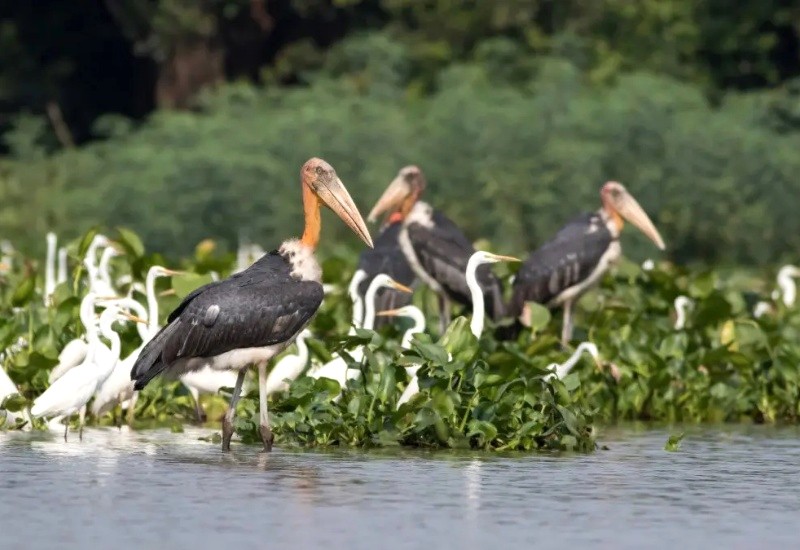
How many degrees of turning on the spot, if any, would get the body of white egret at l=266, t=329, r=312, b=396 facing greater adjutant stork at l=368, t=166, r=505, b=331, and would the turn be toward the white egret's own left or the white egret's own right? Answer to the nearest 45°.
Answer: approximately 45° to the white egret's own left

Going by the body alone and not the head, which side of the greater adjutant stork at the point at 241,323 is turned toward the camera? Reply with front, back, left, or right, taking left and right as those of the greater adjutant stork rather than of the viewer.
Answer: right

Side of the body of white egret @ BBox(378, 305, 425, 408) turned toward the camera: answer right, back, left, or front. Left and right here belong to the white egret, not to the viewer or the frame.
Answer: left

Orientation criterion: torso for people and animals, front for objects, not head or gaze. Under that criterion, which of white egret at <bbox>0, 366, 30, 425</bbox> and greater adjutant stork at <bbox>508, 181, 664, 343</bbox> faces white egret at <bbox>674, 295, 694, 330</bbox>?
the greater adjutant stork

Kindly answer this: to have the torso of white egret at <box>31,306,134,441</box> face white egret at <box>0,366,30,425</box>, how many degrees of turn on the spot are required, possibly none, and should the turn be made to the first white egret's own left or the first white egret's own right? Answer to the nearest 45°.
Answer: approximately 135° to the first white egret's own left

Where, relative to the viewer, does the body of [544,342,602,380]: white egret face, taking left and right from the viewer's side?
facing to the right of the viewer

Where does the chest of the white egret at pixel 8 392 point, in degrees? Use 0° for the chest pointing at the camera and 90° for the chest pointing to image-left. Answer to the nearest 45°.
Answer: approximately 90°

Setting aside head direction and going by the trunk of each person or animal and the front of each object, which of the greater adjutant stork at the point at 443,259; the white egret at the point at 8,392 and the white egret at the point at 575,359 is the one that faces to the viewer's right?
the white egret at the point at 575,359

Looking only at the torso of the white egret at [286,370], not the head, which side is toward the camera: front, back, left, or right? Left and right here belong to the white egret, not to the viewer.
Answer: right
